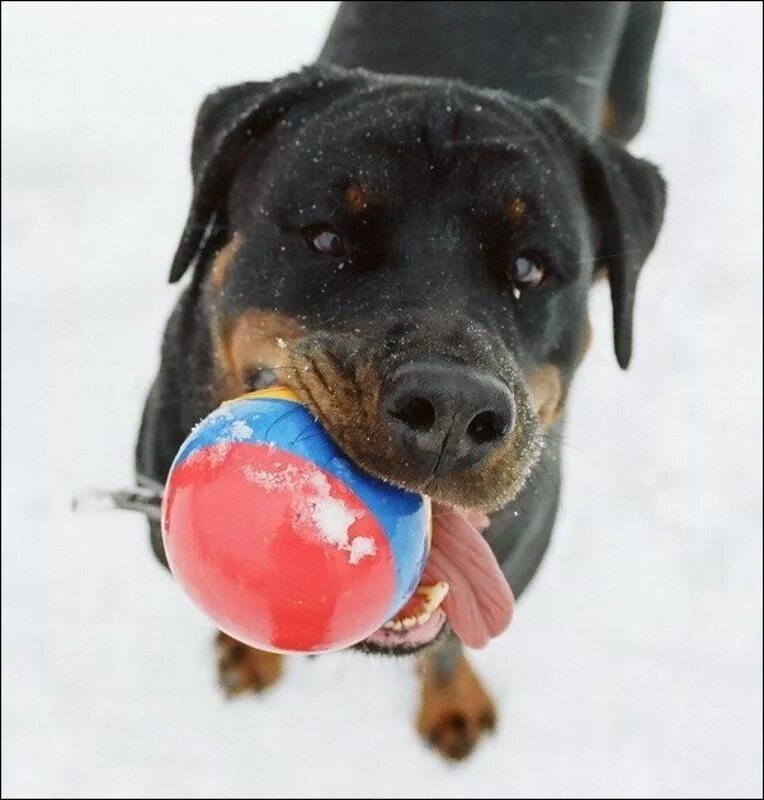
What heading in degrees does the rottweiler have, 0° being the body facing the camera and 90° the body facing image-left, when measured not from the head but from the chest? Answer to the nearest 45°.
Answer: approximately 0°
